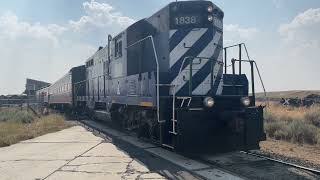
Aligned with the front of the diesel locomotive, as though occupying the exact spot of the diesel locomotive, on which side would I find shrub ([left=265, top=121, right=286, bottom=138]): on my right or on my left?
on my left

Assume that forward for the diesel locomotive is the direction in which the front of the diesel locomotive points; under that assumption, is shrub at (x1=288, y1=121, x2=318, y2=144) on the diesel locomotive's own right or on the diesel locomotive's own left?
on the diesel locomotive's own left

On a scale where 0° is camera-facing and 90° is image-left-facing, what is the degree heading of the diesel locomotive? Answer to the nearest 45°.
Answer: approximately 315°
